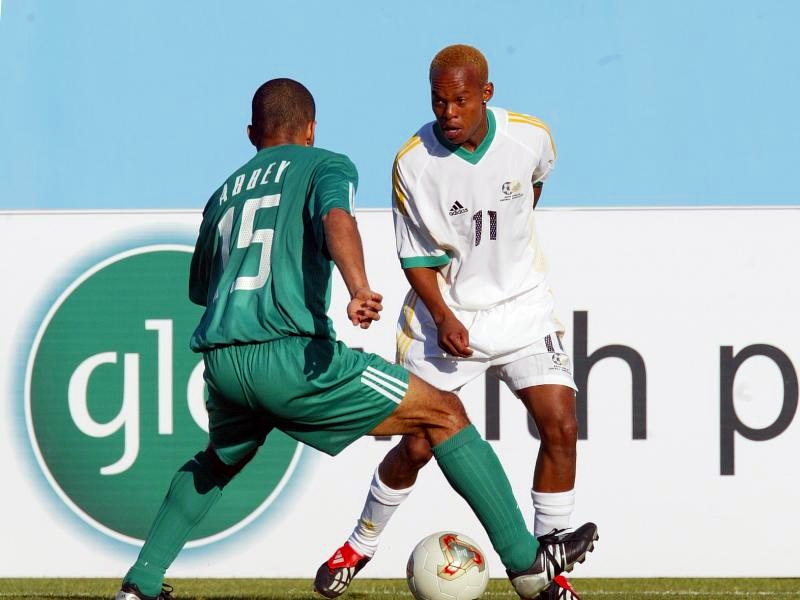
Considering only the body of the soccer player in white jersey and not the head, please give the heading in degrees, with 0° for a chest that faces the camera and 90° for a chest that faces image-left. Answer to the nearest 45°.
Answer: approximately 0°

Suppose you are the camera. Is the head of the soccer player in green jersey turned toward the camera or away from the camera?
away from the camera

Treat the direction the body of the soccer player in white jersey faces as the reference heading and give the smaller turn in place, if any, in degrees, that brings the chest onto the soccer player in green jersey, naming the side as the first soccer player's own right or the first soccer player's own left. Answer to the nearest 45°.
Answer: approximately 45° to the first soccer player's own right
